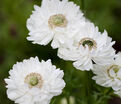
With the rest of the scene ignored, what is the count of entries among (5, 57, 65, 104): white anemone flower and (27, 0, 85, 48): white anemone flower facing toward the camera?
2

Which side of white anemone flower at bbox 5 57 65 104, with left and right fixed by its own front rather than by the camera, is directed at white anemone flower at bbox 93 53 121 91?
left

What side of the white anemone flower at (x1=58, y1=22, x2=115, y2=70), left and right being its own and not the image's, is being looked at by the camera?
front

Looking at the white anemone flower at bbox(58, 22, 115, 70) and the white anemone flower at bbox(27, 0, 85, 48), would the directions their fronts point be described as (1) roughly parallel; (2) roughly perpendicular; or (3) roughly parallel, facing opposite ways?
roughly parallel

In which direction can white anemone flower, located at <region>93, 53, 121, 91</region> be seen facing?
toward the camera

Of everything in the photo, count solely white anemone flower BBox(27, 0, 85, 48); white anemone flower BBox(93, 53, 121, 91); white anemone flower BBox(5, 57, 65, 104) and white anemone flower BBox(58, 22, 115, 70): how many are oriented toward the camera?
4
